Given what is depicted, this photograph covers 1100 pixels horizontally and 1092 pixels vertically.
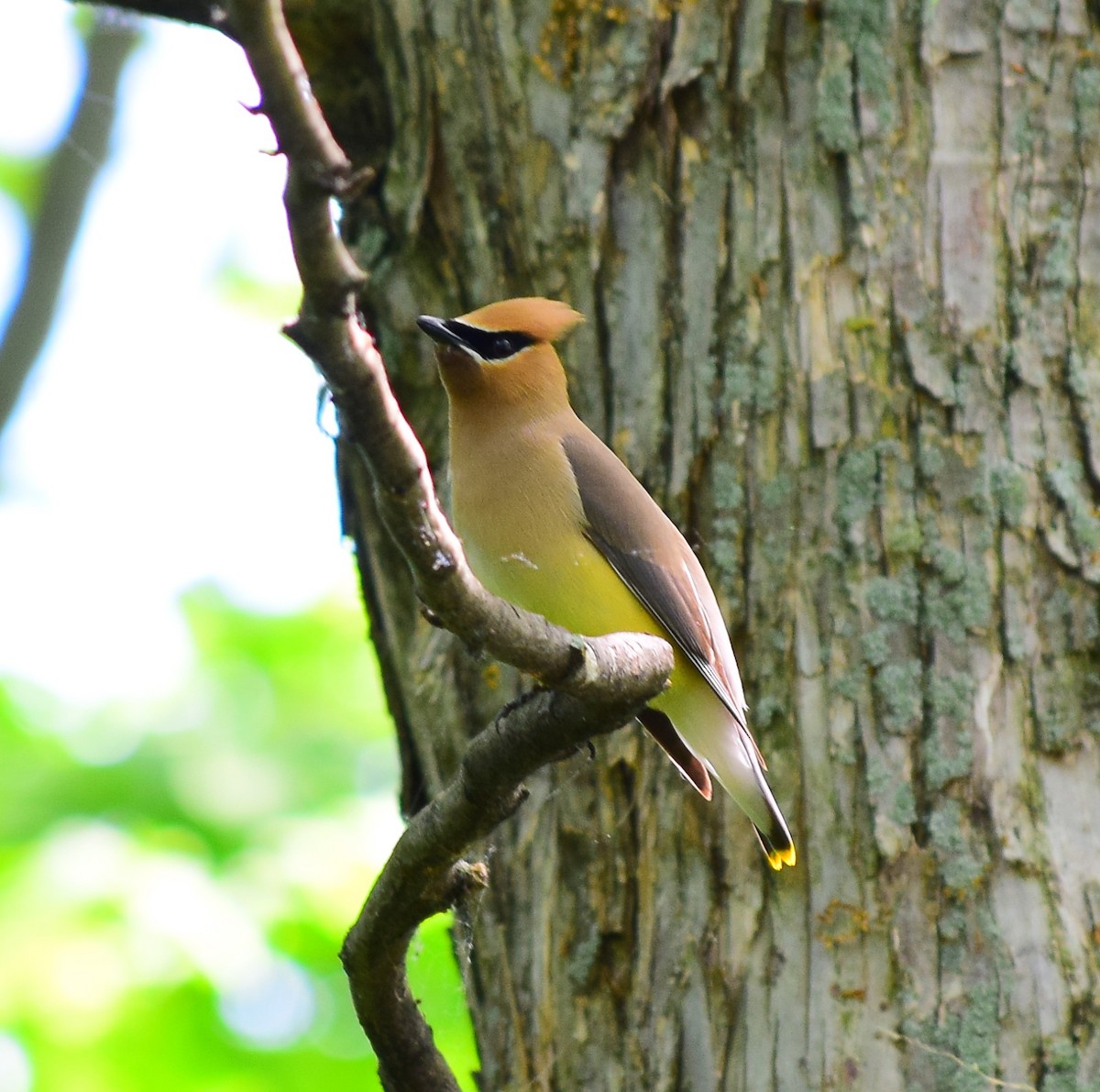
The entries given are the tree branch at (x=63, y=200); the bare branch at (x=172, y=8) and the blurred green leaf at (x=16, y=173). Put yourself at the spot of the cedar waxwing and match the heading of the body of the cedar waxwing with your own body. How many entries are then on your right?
3

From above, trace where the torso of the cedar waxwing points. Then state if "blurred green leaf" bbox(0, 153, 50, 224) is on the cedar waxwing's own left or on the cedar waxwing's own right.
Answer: on the cedar waxwing's own right

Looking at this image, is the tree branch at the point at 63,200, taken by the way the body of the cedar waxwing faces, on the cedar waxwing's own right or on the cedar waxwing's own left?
on the cedar waxwing's own right

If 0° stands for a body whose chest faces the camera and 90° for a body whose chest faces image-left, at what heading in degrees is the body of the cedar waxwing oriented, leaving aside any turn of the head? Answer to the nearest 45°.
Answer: approximately 45°
